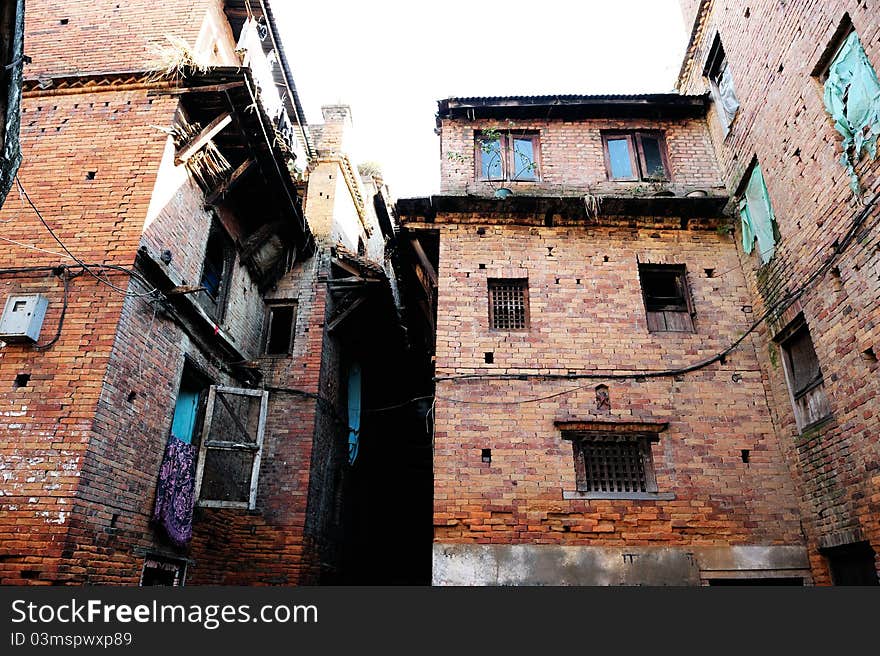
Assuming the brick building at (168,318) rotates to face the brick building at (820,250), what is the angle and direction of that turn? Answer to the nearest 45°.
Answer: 0° — it already faces it

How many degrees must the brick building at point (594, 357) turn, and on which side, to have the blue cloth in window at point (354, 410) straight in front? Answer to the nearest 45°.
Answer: approximately 135° to its right

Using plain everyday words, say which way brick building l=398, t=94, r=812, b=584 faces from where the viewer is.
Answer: facing the viewer

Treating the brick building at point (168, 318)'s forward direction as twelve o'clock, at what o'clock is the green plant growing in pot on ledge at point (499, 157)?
The green plant growing in pot on ledge is roughly at 11 o'clock from the brick building.

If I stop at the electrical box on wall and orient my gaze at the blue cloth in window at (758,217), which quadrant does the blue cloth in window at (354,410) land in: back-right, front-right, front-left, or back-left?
front-left

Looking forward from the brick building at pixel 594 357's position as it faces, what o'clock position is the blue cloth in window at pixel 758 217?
The blue cloth in window is roughly at 9 o'clock from the brick building.

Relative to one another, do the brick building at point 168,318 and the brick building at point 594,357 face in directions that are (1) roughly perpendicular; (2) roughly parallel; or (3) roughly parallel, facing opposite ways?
roughly perpendicular

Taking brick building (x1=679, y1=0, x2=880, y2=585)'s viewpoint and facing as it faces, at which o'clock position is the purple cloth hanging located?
The purple cloth hanging is roughly at 1 o'clock from the brick building.

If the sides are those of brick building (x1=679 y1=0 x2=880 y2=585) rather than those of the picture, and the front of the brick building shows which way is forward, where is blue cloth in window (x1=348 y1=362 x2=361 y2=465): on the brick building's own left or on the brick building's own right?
on the brick building's own right

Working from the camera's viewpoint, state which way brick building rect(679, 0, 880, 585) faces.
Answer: facing the viewer and to the left of the viewer

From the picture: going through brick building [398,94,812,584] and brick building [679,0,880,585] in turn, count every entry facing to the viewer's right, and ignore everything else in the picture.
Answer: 0

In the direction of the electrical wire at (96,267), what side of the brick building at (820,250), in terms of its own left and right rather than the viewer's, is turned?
front

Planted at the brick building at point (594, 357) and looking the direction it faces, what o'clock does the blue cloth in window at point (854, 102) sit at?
The blue cloth in window is roughly at 10 o'clock from the brick building.

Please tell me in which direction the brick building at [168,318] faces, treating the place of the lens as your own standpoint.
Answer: facing the viewer and to the right of the viewer

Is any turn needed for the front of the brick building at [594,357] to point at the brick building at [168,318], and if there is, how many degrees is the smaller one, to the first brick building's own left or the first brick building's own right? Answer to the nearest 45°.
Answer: approximately 90° to the first brick building's own right

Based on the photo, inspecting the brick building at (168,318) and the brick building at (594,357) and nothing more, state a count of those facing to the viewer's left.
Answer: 0

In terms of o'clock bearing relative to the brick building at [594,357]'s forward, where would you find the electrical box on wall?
The electrical box on wall is roughly at 2 o'clock from the brick building.
